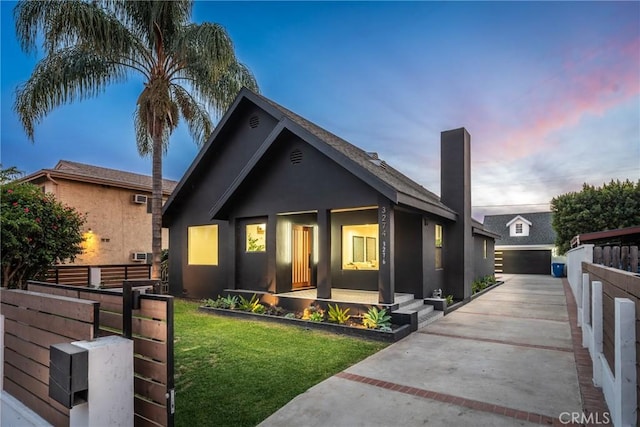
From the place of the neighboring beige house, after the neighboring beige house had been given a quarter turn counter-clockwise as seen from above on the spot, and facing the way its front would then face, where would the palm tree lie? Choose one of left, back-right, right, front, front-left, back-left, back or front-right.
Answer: front-right

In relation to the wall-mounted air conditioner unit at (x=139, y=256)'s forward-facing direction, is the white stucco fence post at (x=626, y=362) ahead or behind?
ahead

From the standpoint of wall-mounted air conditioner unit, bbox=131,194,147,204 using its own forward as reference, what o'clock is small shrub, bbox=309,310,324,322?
The small shrub is roughly at 1 o'clock from the wall-mounted air conditioner unit.

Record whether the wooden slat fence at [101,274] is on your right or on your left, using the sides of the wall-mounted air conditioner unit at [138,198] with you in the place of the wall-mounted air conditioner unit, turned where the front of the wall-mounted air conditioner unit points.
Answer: on your right

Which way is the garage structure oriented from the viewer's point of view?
toward the camera

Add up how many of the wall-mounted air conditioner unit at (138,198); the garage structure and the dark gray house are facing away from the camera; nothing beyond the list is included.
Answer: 0

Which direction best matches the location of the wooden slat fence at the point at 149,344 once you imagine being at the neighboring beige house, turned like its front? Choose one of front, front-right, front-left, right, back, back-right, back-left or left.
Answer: front-left

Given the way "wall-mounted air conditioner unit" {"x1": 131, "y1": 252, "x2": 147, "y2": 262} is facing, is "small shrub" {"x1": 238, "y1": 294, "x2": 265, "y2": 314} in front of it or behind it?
in front

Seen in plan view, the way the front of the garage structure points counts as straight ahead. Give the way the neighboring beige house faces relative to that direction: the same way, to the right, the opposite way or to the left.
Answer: the same way

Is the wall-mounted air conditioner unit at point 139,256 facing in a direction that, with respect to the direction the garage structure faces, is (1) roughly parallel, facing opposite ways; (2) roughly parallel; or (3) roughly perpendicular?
roughly perpendicular

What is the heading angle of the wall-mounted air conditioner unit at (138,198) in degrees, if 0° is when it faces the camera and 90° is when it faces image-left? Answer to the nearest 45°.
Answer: approximately 315°

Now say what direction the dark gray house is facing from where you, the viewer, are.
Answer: facing the viewer and to the left of the viewer

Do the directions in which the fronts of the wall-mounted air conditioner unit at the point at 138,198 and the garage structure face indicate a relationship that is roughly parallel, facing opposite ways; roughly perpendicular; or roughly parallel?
roughly perpendicular

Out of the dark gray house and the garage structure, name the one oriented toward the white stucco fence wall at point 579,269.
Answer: the garage structure

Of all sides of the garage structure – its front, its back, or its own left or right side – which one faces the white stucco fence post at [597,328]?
front

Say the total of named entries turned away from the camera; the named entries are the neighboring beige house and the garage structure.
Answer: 0
